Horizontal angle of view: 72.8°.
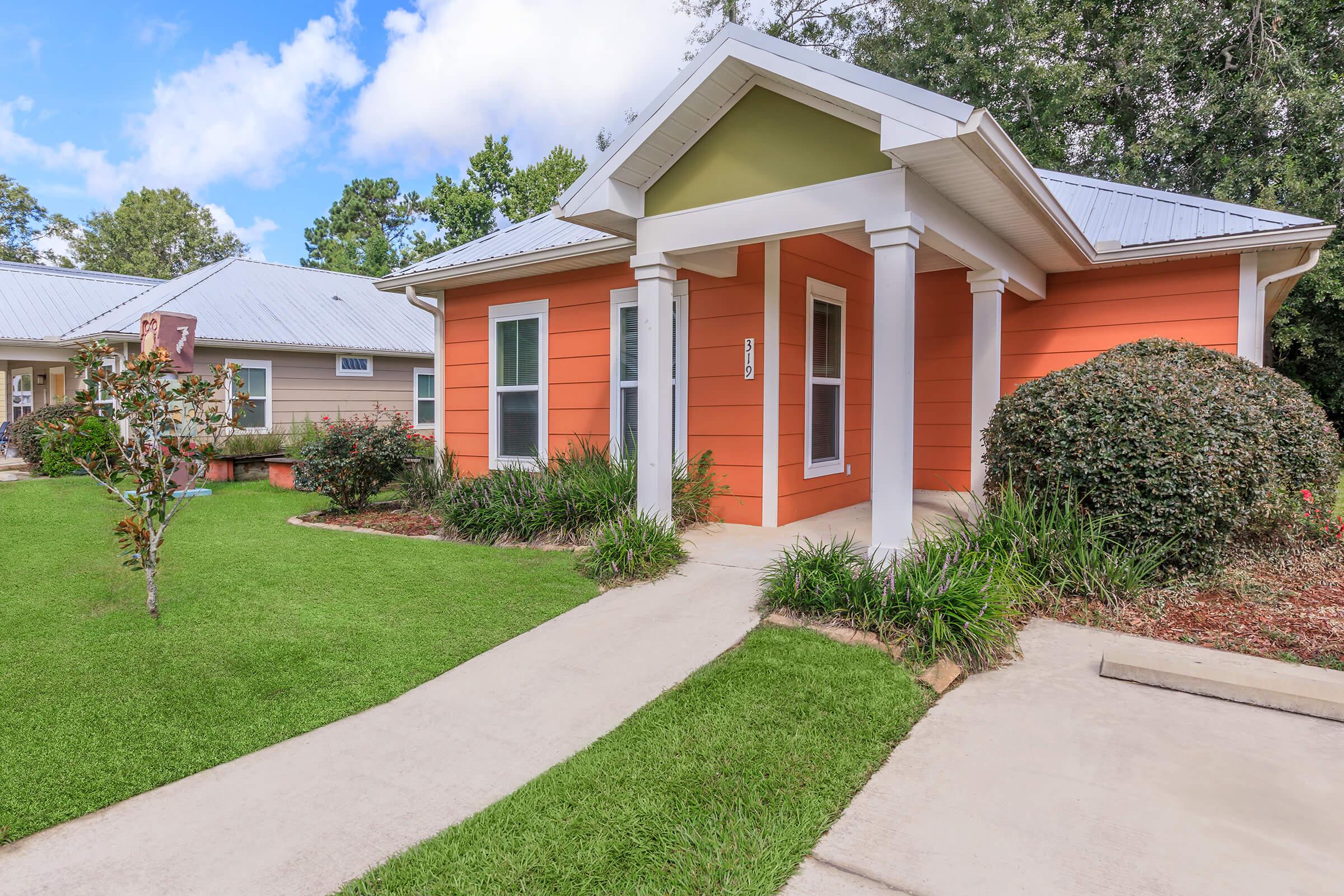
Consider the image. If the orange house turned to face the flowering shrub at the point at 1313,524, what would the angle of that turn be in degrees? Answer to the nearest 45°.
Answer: approximately 135° to its left

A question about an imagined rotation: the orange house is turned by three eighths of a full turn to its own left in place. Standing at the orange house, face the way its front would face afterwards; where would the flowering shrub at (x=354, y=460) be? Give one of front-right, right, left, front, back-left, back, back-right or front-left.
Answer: back

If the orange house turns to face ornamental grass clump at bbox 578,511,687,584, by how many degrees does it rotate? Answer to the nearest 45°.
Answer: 0° — it already faces it

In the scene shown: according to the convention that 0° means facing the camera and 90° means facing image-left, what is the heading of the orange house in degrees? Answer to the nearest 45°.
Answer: approximately 45°

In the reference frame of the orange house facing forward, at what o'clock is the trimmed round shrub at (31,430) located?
The trimmed round shrub is roughly at 2 o'clock from the orange house.

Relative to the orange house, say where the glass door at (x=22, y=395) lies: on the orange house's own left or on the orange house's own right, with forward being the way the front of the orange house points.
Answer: on the orange house's own right

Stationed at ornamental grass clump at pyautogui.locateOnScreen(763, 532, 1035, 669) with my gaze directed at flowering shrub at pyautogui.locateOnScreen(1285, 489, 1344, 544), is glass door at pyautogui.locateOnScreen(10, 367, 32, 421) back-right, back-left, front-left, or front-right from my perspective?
back-left

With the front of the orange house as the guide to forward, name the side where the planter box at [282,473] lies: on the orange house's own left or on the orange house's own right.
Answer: on the orange house's own right
